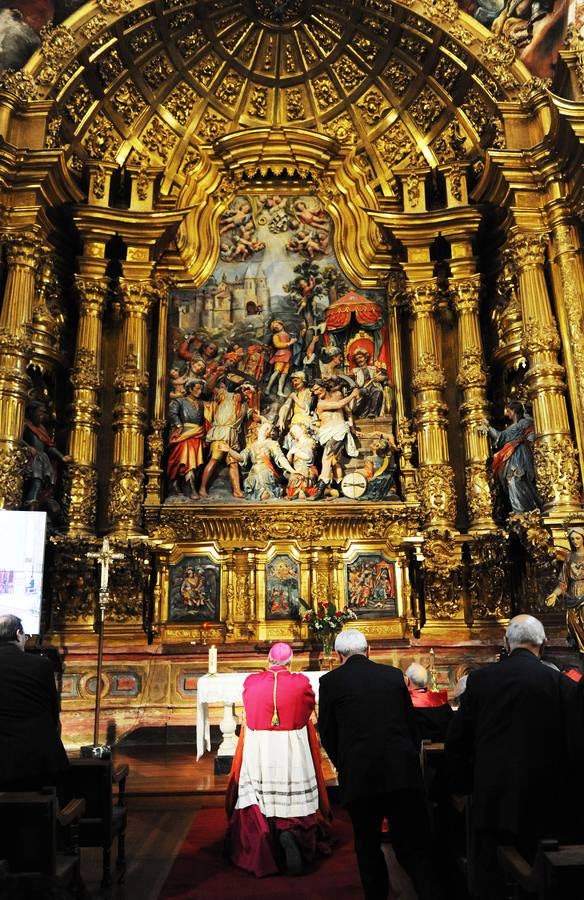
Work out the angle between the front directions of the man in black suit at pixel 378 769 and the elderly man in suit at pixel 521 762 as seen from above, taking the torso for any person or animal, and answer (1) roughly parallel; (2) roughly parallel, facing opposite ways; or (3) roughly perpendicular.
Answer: roughly parallel

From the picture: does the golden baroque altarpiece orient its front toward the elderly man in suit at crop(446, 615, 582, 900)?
yes

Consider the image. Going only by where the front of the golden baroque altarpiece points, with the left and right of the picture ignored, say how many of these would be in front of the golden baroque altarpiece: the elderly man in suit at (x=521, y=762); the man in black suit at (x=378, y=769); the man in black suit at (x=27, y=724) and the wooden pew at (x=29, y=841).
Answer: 4

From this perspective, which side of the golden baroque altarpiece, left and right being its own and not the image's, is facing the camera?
front

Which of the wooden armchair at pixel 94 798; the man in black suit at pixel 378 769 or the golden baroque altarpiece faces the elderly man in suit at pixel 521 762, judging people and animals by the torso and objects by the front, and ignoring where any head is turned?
the golden baroque altarpiece

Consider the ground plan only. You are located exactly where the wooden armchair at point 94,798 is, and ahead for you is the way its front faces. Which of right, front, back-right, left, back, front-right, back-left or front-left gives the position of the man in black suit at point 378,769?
back-right

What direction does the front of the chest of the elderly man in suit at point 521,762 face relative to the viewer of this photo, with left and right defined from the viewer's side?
facing away from the viewer

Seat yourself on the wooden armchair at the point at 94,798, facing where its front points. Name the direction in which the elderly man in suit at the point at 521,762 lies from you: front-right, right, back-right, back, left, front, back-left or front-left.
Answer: back-right

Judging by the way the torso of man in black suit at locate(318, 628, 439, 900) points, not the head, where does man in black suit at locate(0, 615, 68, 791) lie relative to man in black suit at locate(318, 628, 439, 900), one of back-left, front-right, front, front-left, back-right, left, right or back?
left

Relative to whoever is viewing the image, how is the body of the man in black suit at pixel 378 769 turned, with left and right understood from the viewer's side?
facing away from the viewer

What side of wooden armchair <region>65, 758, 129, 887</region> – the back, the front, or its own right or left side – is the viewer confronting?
back

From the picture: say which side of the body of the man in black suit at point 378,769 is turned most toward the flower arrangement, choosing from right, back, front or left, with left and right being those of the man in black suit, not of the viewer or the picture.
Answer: front

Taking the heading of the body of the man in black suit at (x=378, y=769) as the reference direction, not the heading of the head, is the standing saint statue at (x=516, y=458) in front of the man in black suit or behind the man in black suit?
in front

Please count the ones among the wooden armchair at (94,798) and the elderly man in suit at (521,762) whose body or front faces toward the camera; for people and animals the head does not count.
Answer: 0

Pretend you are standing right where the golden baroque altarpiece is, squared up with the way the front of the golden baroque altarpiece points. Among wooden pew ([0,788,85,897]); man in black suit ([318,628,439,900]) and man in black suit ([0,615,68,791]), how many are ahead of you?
3

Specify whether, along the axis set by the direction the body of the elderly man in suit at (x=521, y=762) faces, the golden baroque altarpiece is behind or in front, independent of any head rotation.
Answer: in front

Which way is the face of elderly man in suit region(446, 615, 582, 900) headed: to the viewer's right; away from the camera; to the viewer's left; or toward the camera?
away from the camera
